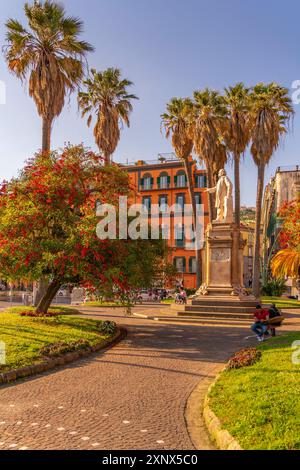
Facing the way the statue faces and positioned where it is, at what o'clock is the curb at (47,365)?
The curb is roughly at 11 o'clock from the statue.

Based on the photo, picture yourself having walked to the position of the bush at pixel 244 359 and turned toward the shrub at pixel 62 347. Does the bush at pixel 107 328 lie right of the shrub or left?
right

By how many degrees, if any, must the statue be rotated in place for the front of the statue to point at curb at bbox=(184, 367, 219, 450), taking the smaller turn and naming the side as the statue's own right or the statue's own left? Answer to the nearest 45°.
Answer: approximately 45° to the statue's own left

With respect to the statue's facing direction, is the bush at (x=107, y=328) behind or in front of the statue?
in front

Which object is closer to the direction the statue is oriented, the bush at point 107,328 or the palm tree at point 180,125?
the bush

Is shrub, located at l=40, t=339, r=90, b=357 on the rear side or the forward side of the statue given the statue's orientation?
on the forward side

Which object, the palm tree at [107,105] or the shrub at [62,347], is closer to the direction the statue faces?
the shrub

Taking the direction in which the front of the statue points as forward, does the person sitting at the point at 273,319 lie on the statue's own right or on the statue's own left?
on the statue's own left

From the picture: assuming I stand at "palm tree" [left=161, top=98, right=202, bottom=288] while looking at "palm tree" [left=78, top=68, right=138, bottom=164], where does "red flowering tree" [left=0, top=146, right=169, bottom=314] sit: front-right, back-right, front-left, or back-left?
front-left

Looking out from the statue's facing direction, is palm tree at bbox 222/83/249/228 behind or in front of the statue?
behind

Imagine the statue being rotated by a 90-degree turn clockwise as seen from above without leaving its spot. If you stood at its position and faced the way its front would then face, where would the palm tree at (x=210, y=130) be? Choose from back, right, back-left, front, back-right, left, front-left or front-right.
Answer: front-right
